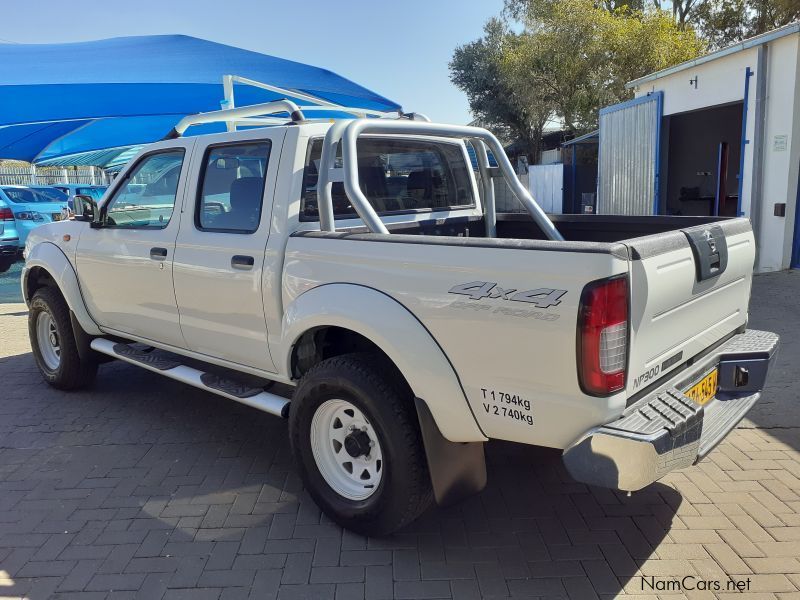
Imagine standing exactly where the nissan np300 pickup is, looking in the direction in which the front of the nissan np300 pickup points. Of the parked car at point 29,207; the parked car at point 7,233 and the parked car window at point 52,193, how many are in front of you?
3

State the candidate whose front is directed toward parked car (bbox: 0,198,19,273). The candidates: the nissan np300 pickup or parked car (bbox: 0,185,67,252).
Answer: the nissan np300 pickup

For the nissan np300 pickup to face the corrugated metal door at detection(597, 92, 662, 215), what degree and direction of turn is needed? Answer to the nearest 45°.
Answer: approximately 90° to its right

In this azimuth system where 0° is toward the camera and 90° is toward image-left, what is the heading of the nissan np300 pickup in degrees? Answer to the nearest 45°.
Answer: approximately 135°

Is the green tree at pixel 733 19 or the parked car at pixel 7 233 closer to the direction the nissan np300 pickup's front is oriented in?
the parked car

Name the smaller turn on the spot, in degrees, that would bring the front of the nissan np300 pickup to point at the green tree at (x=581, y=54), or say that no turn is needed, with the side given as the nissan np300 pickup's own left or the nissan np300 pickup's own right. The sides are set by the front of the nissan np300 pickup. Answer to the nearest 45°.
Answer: approximately 45° to the nissan np300 pickup's own right

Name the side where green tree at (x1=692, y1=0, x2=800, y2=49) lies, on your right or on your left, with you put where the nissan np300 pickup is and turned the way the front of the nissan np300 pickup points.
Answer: on your right

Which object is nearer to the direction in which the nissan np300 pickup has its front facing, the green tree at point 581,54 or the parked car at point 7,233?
the parked car
